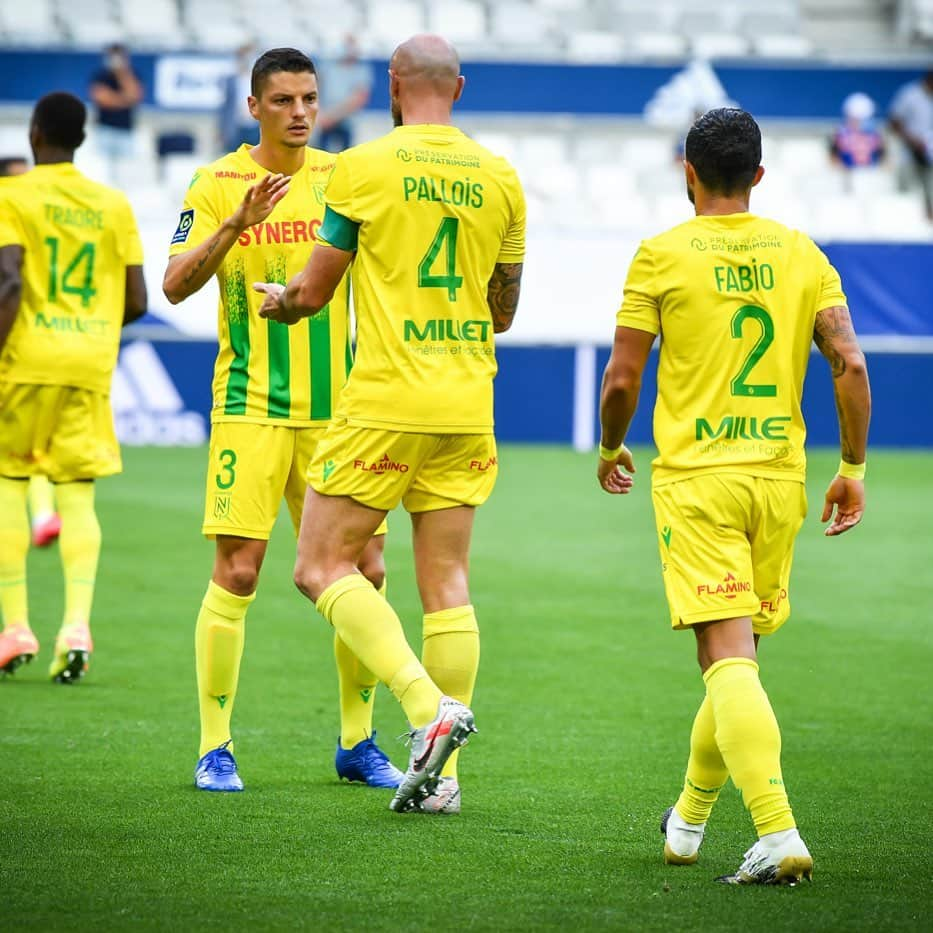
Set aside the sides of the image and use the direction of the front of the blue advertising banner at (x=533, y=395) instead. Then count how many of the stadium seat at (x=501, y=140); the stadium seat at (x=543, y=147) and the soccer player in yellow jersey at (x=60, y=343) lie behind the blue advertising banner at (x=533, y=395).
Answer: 2

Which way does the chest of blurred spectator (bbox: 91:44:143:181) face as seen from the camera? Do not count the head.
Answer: toward the camera

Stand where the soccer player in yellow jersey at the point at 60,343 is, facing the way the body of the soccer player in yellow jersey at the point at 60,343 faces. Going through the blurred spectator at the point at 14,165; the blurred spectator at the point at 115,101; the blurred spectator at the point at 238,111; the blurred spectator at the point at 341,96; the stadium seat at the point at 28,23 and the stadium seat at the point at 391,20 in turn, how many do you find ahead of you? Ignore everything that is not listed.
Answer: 6

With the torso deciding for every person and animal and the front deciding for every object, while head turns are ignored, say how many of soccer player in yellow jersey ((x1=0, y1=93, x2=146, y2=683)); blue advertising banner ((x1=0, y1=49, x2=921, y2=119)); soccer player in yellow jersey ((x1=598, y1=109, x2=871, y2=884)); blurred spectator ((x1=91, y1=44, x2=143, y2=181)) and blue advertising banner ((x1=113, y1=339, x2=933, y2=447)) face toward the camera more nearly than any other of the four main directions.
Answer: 3

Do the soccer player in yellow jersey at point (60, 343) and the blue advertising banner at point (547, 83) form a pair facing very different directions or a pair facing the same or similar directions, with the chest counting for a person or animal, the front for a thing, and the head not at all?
very different directions

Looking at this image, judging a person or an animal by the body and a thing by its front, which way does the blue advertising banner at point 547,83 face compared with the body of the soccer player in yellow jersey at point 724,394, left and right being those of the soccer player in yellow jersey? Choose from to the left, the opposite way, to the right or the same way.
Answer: the opposite way

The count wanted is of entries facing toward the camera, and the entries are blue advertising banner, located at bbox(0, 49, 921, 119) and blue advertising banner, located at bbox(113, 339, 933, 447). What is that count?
2

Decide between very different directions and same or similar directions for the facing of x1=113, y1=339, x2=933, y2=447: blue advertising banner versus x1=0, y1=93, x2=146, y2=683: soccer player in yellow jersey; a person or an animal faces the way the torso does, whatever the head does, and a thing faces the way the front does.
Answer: very different directions

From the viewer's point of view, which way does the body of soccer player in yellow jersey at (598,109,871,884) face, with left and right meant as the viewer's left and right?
facing away from the viewer

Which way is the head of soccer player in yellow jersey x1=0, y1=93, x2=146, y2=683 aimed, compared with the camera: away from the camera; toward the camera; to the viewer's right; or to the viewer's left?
away from the camera

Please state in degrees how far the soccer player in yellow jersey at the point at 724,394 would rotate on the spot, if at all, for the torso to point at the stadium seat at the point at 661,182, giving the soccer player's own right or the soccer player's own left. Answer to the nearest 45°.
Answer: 0° — they already face it

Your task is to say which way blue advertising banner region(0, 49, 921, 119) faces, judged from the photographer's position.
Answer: facing the viewer

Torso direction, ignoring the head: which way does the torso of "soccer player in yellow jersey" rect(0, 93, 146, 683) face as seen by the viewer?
away from the camera
